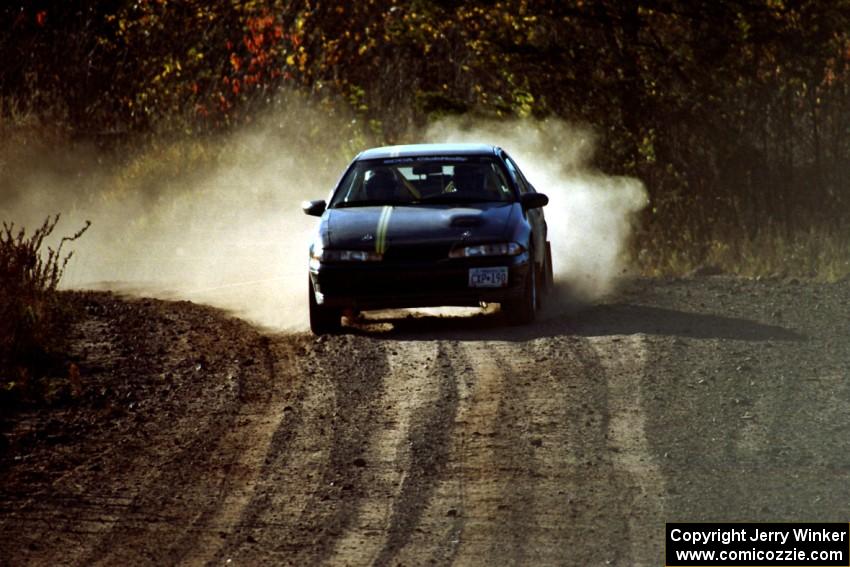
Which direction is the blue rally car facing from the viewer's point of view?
toward the camera
